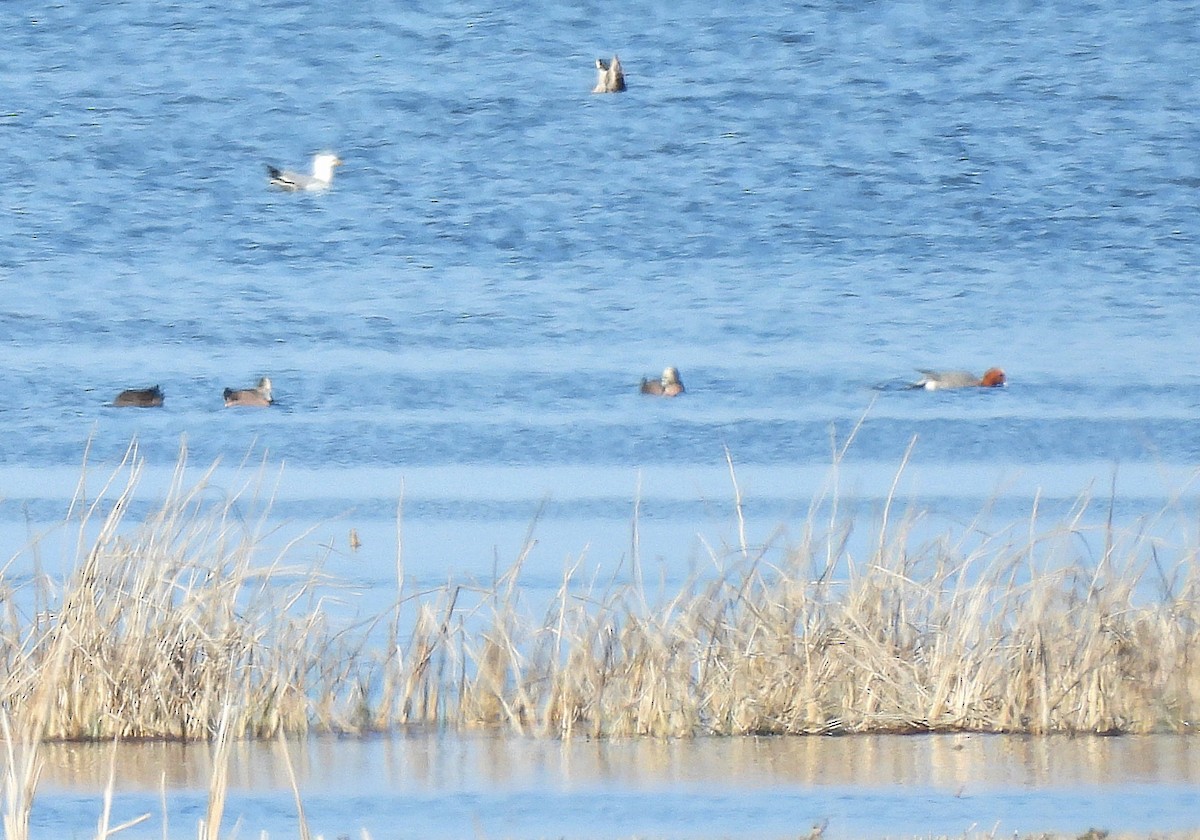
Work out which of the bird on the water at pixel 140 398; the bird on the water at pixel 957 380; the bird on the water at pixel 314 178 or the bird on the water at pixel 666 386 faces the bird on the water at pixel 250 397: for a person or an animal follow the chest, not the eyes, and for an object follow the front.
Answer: the bird on the water at pixel 140 398

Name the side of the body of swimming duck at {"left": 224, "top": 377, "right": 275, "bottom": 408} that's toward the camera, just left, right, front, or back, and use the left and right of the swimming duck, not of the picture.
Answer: right

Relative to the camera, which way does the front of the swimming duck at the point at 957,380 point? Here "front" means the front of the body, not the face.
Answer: to the viewer's right

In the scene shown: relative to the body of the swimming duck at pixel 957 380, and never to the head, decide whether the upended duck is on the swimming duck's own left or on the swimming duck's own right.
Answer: on the swimming duck's own left

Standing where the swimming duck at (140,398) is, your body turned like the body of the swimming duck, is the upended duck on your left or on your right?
on your left

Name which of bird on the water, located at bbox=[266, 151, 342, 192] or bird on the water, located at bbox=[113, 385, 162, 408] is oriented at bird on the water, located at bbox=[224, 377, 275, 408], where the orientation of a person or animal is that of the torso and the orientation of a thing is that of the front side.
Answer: bird on the water, located at bbox=[113, 385, 162, 408]

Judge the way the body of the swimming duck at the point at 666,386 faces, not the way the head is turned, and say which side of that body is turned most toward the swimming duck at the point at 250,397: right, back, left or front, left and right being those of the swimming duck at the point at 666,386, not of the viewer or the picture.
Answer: back

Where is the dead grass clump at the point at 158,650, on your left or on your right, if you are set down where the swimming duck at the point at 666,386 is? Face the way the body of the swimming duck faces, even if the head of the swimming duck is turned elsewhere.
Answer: on your right

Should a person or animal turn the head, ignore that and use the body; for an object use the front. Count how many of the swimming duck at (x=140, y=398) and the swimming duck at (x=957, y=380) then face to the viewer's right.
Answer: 2

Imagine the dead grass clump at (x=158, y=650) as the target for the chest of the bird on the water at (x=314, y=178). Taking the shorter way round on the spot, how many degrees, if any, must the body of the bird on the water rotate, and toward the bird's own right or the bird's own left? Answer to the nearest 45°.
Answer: approximately 90° to the bird's own right

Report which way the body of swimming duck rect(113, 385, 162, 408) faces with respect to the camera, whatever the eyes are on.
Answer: to the viewer's right

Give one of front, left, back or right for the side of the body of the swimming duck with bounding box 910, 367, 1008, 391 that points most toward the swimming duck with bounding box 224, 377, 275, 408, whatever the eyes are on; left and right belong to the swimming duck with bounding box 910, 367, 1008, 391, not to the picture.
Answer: back

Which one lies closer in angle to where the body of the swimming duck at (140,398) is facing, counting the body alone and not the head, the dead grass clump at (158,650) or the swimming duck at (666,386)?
the swimming duck

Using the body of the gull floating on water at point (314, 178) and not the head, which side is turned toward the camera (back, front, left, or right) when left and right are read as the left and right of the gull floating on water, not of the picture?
right

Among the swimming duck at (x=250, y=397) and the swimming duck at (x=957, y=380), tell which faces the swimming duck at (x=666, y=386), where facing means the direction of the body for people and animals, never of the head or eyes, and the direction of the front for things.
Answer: the swimming duck at (x=250, y=397)

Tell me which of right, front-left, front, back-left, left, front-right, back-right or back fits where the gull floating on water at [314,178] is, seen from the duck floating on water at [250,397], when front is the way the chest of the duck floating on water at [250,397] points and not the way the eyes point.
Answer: left
